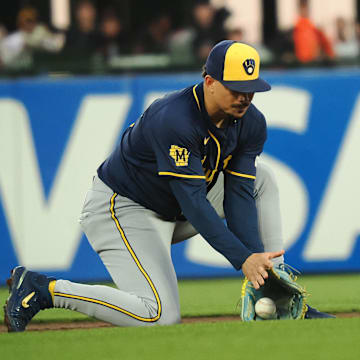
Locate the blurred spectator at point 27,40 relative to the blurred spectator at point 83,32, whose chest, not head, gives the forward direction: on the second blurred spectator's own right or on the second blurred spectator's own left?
on the second blurred spectator's own right

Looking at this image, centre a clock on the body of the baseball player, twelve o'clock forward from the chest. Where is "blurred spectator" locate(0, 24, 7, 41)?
The blurred spectator is roughly at 7 o'clock from the baseball player.

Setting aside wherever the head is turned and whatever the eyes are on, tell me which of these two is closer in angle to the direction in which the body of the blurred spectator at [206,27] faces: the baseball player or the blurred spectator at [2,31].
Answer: the baseball player

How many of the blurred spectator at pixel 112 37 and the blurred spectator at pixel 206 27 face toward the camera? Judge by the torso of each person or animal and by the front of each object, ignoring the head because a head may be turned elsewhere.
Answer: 2

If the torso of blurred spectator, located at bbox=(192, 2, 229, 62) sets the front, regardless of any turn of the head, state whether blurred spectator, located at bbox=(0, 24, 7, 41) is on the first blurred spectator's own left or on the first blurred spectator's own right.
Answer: on the first blurred spectator's own right

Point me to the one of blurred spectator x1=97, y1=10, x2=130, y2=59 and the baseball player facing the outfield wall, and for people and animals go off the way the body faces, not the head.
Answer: the blurred spectator

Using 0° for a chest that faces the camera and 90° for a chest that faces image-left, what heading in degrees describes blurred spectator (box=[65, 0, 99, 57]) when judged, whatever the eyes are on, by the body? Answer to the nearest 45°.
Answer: approximately 0°

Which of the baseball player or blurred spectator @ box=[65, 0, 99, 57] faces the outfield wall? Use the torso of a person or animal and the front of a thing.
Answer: the blurred spectator
